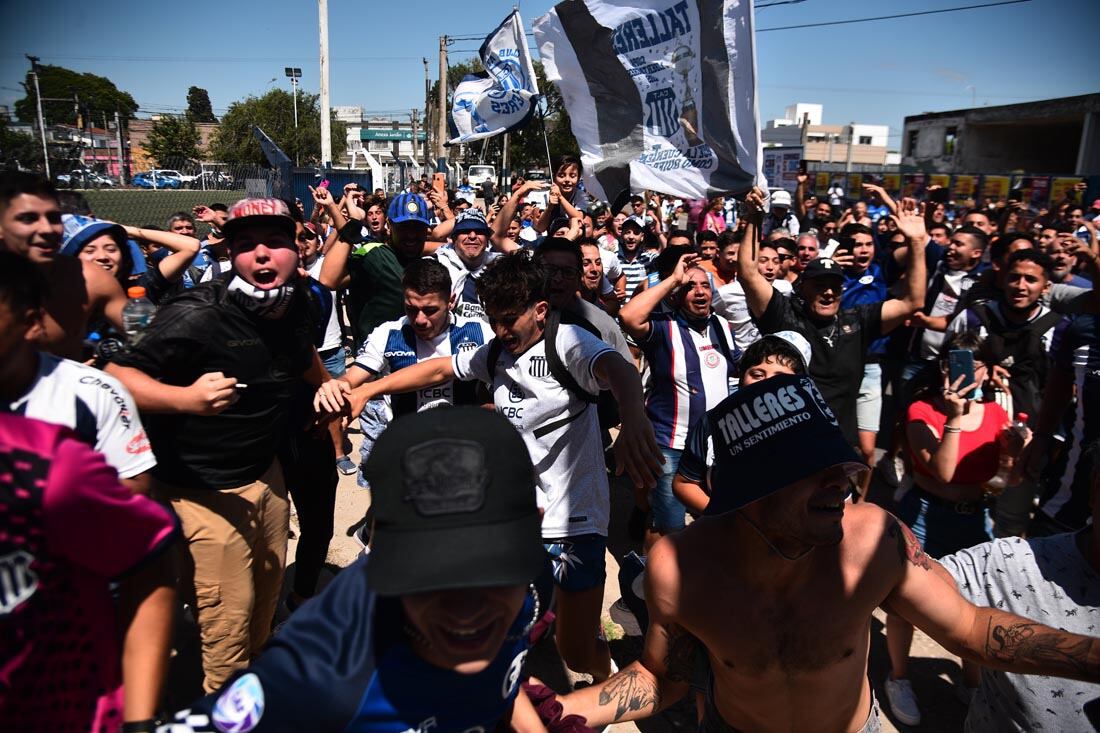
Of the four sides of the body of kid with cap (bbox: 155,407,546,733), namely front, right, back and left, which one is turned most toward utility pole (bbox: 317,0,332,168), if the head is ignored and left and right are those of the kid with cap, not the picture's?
back

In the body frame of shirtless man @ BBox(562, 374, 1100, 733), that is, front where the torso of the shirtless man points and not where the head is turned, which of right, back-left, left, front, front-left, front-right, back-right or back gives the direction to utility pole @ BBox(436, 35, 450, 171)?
back-right

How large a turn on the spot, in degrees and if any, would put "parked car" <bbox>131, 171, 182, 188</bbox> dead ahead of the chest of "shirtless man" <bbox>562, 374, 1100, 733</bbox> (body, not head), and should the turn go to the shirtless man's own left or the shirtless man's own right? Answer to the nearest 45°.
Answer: approximately 135° to the shirtless man's own right

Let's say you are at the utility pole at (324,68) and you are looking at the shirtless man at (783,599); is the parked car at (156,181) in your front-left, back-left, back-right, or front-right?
back-right

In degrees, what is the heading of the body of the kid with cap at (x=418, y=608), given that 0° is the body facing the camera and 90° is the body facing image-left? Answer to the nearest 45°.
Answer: approximately 0°

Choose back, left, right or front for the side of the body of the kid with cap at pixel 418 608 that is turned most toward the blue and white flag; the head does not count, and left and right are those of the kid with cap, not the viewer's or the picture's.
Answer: back

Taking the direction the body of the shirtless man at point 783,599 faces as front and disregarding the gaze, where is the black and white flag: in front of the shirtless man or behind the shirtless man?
behind

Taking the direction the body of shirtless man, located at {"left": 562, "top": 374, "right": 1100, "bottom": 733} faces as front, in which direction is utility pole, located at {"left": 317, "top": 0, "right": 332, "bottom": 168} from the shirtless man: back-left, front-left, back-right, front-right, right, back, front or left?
back-right

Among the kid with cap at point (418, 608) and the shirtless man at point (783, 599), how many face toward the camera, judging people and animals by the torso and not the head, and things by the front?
2

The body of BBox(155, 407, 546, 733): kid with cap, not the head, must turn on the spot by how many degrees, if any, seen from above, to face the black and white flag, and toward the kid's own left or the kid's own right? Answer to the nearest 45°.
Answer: approximately 135° to the kid's own left

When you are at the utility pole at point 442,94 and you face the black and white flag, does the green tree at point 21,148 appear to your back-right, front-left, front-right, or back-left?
back-right

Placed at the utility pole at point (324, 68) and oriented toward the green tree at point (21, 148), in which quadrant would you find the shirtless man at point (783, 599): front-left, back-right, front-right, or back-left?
back-left

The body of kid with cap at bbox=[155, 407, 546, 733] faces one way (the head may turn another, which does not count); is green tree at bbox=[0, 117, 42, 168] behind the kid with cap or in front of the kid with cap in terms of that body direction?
behind
